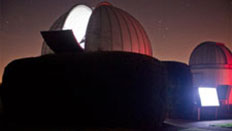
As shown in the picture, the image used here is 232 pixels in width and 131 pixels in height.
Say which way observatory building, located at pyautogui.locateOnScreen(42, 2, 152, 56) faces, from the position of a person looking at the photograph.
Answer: facing the viewer and to the left of the viewer

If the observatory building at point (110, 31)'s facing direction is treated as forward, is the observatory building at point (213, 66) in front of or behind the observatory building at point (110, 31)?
behind
